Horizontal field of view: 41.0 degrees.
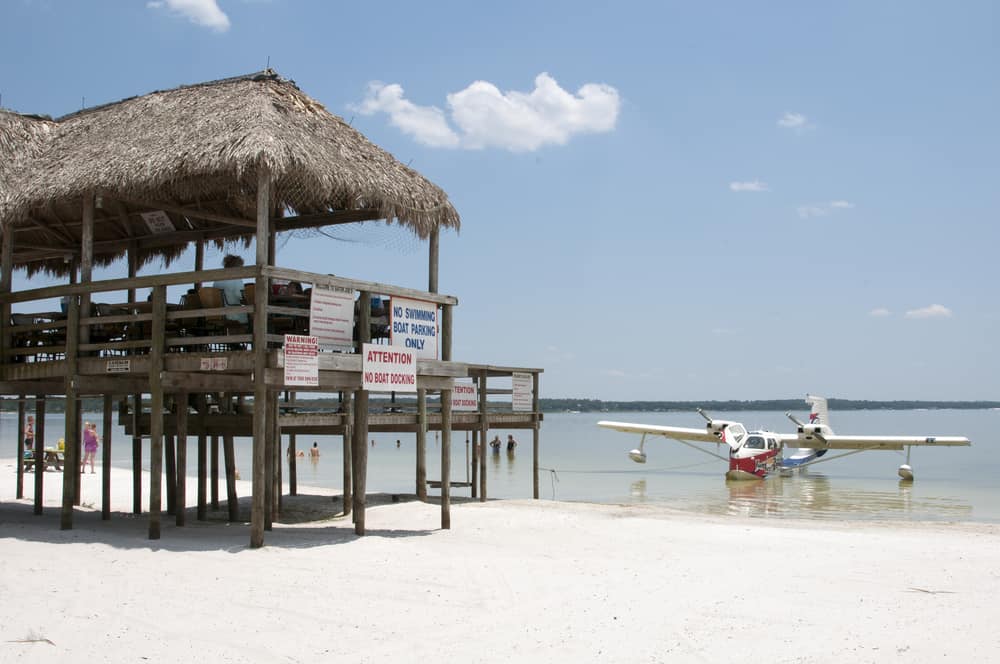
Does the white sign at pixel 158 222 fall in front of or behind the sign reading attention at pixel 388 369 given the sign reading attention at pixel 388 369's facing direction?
behind

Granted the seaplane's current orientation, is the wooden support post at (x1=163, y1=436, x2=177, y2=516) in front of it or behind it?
in front

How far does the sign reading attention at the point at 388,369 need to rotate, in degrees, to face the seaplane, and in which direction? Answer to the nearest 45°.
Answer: approximately 90° to its left

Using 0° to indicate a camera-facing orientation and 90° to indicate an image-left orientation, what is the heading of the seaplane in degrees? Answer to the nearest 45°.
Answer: approximately 45°

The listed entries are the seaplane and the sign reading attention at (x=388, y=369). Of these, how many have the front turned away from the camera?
0

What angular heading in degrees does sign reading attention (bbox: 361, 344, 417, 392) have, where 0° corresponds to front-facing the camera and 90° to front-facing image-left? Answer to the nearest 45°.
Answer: approximately 315°
